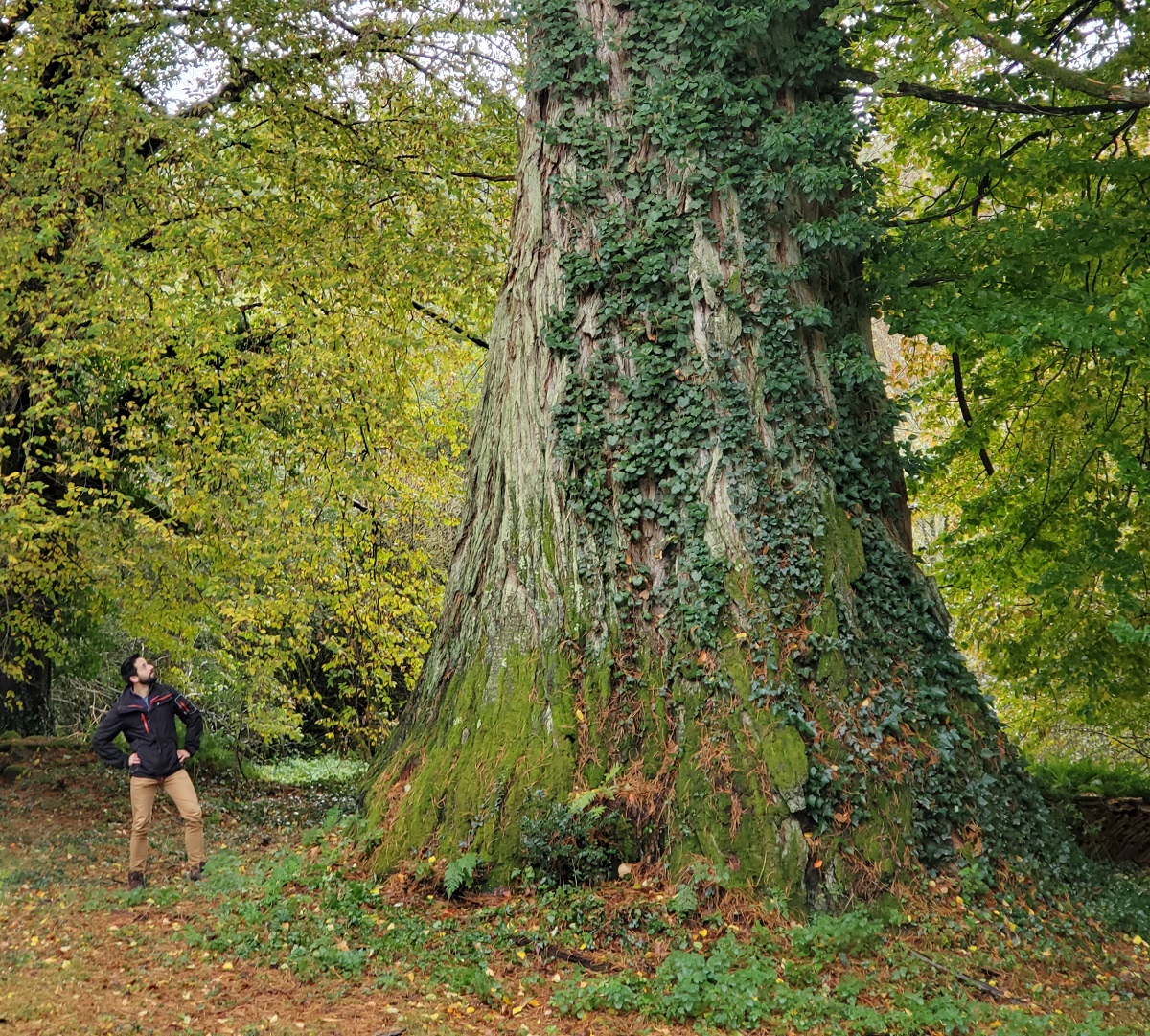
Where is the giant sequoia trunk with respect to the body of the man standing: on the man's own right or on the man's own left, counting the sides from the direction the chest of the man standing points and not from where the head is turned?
on the man's own left

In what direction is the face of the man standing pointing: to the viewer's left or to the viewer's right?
to the viewer's right

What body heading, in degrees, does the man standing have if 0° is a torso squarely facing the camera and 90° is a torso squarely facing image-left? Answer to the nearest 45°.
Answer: approximately 0°

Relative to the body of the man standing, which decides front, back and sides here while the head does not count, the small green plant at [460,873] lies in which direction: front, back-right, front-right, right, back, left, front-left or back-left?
front-left
